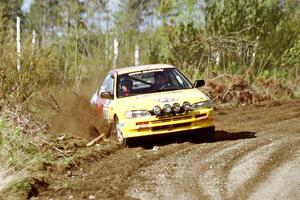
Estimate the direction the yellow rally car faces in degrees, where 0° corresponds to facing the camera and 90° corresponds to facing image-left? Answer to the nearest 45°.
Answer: approximately 315°

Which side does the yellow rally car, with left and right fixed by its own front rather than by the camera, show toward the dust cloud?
back
